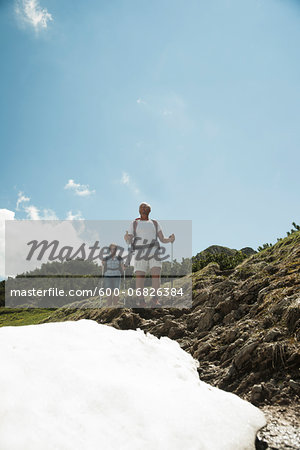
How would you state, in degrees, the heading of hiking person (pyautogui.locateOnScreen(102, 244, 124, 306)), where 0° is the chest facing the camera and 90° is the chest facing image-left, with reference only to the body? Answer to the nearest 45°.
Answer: approximately 0°

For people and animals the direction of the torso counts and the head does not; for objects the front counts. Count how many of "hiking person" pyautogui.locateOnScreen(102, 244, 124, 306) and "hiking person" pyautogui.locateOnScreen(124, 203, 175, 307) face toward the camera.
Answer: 2
